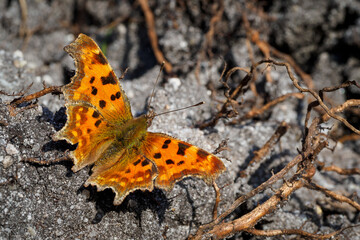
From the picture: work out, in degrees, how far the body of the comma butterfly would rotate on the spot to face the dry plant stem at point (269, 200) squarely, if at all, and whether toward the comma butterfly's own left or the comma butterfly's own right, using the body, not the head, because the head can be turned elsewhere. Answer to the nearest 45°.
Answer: approximately 45° to the comma butterfly's own right

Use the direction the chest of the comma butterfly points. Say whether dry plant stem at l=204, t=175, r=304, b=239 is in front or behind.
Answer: in front

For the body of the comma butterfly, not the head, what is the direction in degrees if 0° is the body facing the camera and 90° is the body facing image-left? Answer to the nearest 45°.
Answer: approximately 225°
